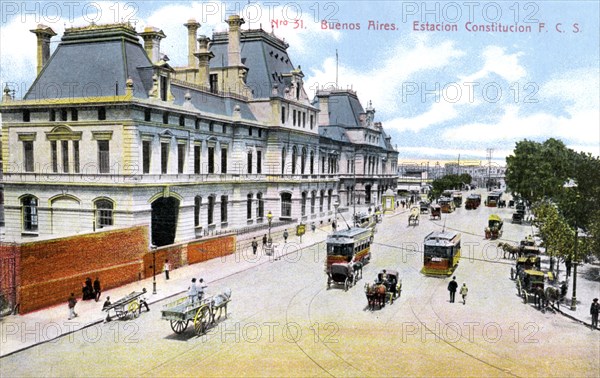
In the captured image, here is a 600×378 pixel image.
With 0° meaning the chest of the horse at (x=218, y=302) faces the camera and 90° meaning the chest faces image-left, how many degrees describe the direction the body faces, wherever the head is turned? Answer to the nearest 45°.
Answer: approximately 225°

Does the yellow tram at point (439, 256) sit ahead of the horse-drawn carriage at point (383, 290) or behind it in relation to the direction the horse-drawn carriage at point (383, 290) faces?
behind

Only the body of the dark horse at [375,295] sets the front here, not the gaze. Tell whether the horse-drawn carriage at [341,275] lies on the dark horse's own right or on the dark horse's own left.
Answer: on the dark horse's own right

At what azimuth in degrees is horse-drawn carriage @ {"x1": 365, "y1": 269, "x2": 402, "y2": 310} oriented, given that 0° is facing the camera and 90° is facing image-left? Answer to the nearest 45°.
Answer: approximately 45°

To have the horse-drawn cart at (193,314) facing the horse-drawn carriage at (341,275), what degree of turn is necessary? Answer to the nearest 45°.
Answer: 0° — it already faces it

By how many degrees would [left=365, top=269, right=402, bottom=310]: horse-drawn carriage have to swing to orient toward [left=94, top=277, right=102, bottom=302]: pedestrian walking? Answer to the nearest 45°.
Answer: approximately 45° to its right
